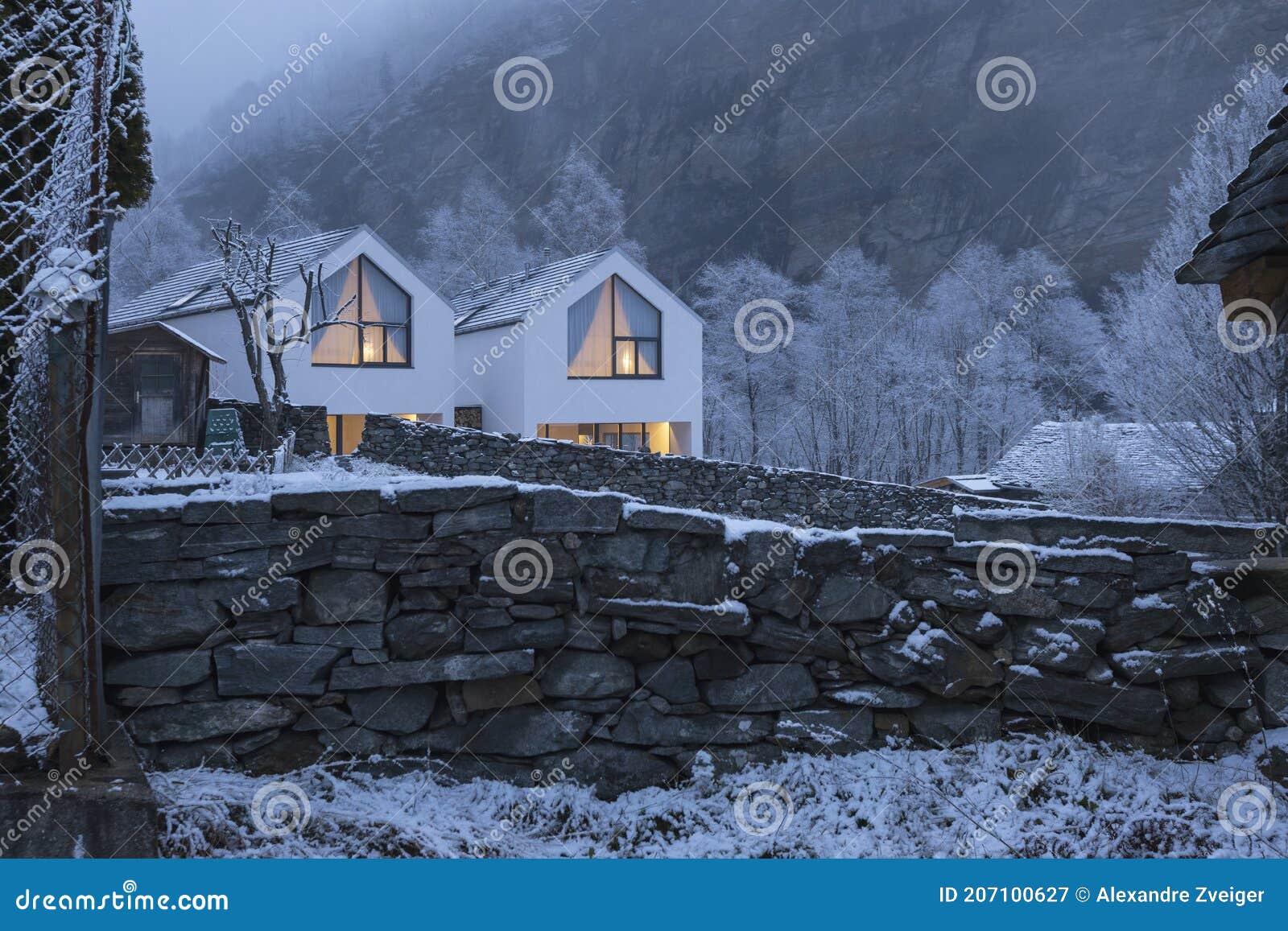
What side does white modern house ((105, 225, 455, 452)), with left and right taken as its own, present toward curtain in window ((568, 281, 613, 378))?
left

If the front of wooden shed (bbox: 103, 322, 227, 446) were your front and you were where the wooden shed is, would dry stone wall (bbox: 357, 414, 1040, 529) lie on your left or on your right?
on your left

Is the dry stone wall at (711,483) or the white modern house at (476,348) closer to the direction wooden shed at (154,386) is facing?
the dry stone wall

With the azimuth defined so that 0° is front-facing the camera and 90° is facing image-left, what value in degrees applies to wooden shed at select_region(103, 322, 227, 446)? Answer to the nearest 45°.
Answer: approximately 0°

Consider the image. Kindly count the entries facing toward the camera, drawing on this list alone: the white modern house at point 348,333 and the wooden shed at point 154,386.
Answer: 2

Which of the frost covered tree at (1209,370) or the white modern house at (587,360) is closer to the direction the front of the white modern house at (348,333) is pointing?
the frost covered tree

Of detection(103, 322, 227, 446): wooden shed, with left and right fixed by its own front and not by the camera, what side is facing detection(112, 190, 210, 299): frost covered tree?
back
